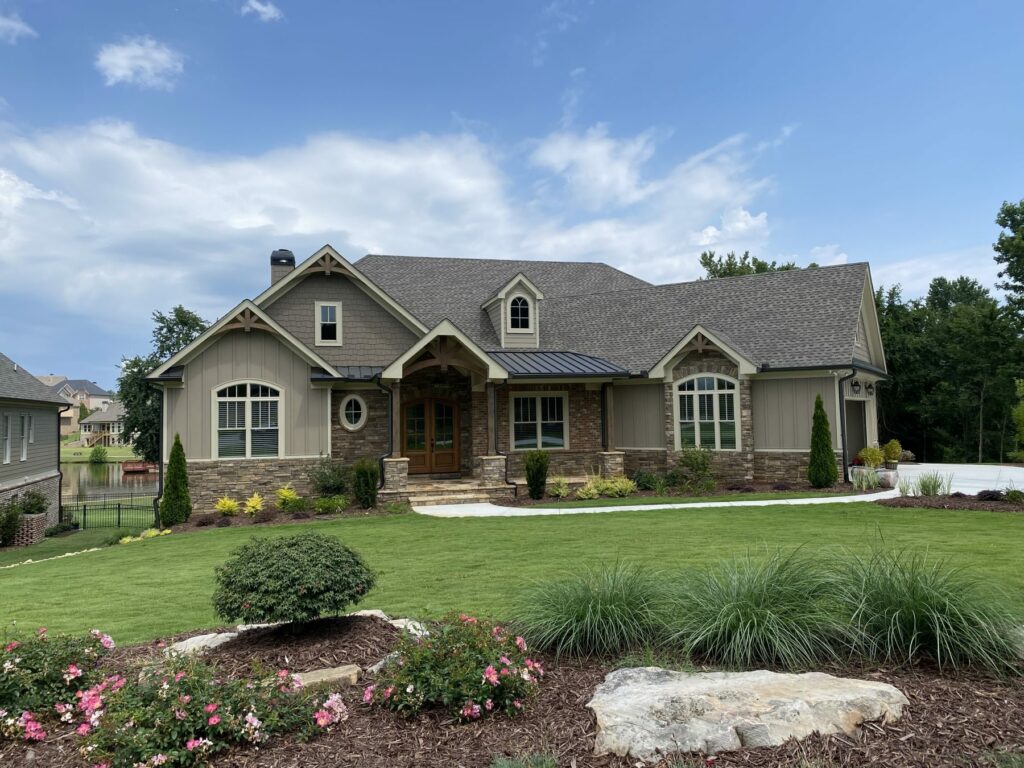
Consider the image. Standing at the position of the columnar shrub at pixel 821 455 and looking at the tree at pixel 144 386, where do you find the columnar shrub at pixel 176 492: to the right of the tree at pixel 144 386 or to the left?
left

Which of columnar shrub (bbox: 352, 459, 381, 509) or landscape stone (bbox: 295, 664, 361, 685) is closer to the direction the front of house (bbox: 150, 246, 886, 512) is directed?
the landscape stone

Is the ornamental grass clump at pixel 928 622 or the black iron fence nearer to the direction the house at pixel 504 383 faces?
the ornamental grass clump

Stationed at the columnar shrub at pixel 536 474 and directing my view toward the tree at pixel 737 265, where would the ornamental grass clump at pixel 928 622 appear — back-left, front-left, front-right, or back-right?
back-right

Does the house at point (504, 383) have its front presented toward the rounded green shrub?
yes

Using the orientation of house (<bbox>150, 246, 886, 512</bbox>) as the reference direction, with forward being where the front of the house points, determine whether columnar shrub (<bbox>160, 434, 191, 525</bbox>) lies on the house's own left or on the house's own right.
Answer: on the house's own right

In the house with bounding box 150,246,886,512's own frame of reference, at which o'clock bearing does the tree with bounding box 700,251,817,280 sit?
The tree is roughly at 7 o'clock from the house.

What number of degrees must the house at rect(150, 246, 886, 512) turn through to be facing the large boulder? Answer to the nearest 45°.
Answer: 0° — it already faces it

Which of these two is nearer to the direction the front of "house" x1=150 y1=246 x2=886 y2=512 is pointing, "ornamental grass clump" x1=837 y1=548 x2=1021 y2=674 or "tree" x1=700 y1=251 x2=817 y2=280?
the ornamental grass clump

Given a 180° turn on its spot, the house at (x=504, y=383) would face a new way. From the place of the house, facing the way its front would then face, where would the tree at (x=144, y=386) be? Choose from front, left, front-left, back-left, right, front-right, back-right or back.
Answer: front-left

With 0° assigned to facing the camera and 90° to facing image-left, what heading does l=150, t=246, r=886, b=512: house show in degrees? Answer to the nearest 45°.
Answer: approximately 0°

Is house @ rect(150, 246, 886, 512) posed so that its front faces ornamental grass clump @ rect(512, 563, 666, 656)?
yes

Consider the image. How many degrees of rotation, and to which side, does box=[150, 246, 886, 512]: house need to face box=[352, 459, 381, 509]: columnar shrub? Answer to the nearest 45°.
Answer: approximately 45° to its right

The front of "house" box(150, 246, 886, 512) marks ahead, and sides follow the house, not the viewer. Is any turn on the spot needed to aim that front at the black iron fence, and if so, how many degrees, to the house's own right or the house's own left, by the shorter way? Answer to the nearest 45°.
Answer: approximately 90° to the house's own right

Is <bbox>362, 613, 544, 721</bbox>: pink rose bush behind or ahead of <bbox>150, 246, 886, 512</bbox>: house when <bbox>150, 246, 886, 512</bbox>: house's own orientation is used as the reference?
ahead
